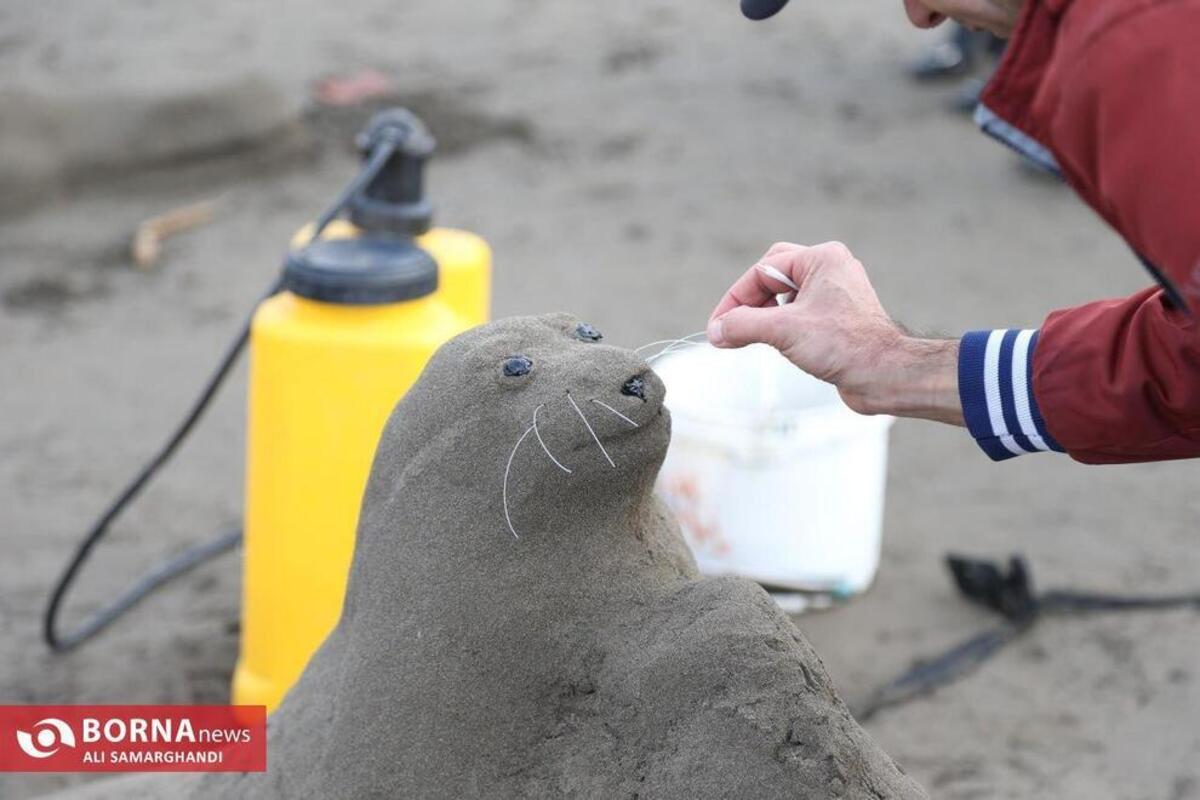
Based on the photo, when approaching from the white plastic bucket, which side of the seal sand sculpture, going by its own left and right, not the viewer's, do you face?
left

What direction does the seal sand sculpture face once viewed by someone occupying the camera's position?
facing the viewer and to the right of the viewer

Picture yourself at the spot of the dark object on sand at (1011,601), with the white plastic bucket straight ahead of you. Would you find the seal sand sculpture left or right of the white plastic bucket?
left

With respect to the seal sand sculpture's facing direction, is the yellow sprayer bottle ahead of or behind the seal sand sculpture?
behind

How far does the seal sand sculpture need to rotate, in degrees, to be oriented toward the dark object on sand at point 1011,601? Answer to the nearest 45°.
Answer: approximately 90° to its left
